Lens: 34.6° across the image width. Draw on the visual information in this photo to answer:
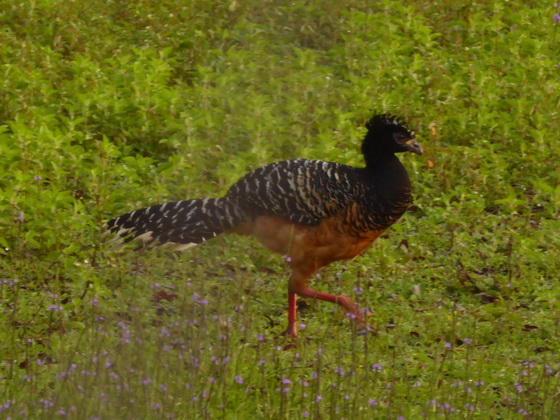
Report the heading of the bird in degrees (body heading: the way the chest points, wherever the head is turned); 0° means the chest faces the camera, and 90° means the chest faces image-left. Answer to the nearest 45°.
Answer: approximately 270°
